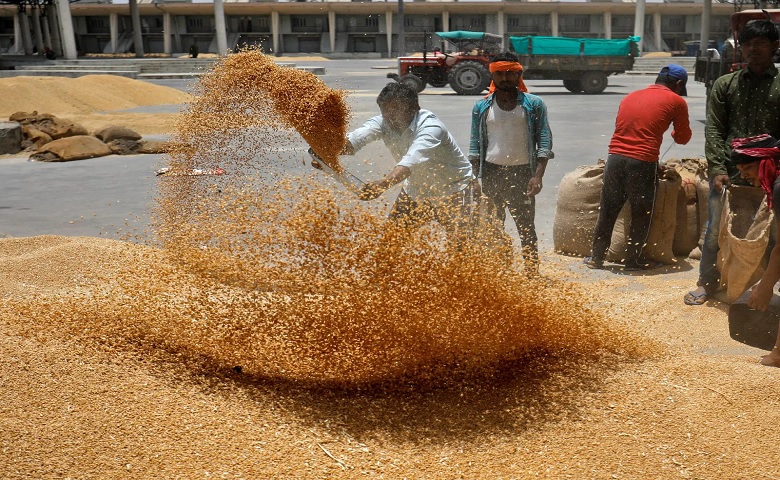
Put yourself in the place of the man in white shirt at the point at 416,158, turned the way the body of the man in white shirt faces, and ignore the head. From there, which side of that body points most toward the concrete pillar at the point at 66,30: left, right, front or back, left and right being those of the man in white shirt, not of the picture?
right

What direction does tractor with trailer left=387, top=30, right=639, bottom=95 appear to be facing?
to the viewer's left

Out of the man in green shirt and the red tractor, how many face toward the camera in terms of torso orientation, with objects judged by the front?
1

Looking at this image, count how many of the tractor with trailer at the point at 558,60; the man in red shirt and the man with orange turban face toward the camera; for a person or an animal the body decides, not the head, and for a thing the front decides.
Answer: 1

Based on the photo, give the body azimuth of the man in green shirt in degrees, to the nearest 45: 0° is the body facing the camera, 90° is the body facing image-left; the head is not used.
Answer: approximately 0°

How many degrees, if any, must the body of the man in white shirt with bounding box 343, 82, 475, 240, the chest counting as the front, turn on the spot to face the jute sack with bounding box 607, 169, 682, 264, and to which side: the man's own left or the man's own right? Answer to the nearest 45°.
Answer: approximately 180°

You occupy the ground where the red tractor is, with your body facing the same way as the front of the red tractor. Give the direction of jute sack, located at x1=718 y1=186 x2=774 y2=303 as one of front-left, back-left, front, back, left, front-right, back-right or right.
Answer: left

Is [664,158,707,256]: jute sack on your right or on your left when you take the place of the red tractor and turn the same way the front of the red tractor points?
on your left

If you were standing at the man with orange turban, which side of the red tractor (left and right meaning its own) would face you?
left

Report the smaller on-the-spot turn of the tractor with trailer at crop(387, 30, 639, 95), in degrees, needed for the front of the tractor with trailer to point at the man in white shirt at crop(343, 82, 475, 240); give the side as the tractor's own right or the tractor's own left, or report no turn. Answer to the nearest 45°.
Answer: approximately 90° to the tractor's own left

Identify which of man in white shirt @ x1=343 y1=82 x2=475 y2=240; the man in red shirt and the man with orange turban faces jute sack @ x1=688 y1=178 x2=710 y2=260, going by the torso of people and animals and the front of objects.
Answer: the man in red shirt

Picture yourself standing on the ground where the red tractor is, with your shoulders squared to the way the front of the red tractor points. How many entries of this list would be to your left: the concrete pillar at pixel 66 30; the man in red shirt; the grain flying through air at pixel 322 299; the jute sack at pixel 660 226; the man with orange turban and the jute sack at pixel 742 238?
5

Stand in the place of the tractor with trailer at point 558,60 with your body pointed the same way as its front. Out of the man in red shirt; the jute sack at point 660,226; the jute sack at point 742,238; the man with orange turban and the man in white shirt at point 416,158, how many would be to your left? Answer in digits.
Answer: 5

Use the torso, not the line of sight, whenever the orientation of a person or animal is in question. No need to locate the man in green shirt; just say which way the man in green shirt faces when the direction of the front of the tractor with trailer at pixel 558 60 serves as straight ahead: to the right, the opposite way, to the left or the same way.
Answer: to the left

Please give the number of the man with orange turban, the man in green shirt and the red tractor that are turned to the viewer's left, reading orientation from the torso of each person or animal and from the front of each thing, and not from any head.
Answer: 1

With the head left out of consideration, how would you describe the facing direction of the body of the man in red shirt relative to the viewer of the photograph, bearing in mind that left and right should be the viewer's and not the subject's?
facing away from the viewer and to the right of the viewer

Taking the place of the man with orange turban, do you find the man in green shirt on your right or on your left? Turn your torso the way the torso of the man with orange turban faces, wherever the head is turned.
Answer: on your left

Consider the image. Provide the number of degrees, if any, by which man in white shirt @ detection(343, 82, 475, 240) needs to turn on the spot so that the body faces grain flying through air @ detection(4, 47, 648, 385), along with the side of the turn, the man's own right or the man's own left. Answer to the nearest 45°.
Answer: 0° — they already face it

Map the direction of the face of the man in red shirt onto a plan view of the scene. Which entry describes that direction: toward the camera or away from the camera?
away from the camera
